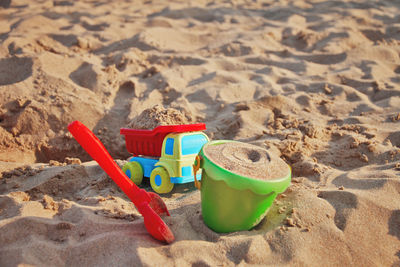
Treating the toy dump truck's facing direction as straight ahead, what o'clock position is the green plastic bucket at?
The green plastic bucket is roughly at 1 o'clock from the toy dump truck.

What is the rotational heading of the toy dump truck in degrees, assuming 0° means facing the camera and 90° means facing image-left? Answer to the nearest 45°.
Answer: approximately 315°
